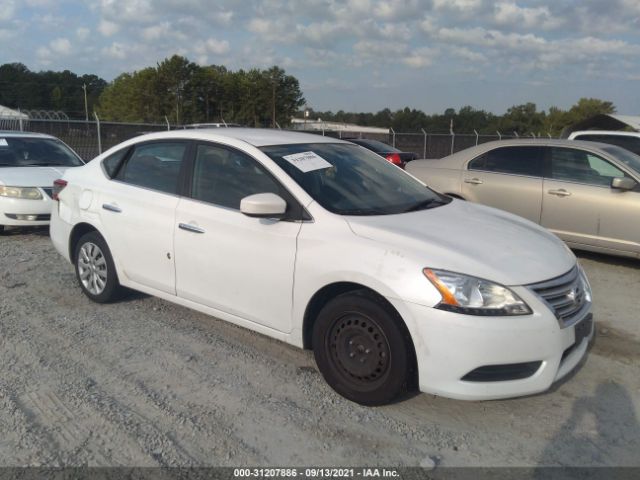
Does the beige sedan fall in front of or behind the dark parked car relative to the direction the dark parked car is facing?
behind

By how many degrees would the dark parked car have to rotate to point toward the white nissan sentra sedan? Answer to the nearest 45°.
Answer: approximately 135° to its left

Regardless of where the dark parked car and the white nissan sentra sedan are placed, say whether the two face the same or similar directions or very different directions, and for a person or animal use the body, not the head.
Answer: very different directions

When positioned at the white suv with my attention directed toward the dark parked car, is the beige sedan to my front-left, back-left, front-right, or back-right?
front-left

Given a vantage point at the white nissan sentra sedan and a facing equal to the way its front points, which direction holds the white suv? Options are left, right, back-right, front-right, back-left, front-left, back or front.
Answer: left

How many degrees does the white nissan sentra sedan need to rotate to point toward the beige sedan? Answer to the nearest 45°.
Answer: approximately 90° to its left

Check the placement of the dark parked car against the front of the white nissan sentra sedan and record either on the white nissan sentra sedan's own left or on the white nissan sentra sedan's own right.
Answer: on the white nissan sentra sedan's own left

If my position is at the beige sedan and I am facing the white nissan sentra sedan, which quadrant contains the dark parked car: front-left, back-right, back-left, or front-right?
back-right

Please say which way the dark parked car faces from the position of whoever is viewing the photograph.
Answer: facing away from the viewer and to the left of the viewer

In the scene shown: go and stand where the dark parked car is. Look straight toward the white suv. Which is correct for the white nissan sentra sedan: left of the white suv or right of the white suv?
right
